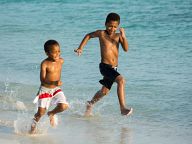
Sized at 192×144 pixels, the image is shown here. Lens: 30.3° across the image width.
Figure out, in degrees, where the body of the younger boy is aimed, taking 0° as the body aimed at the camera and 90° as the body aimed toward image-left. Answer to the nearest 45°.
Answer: approximately 315°
